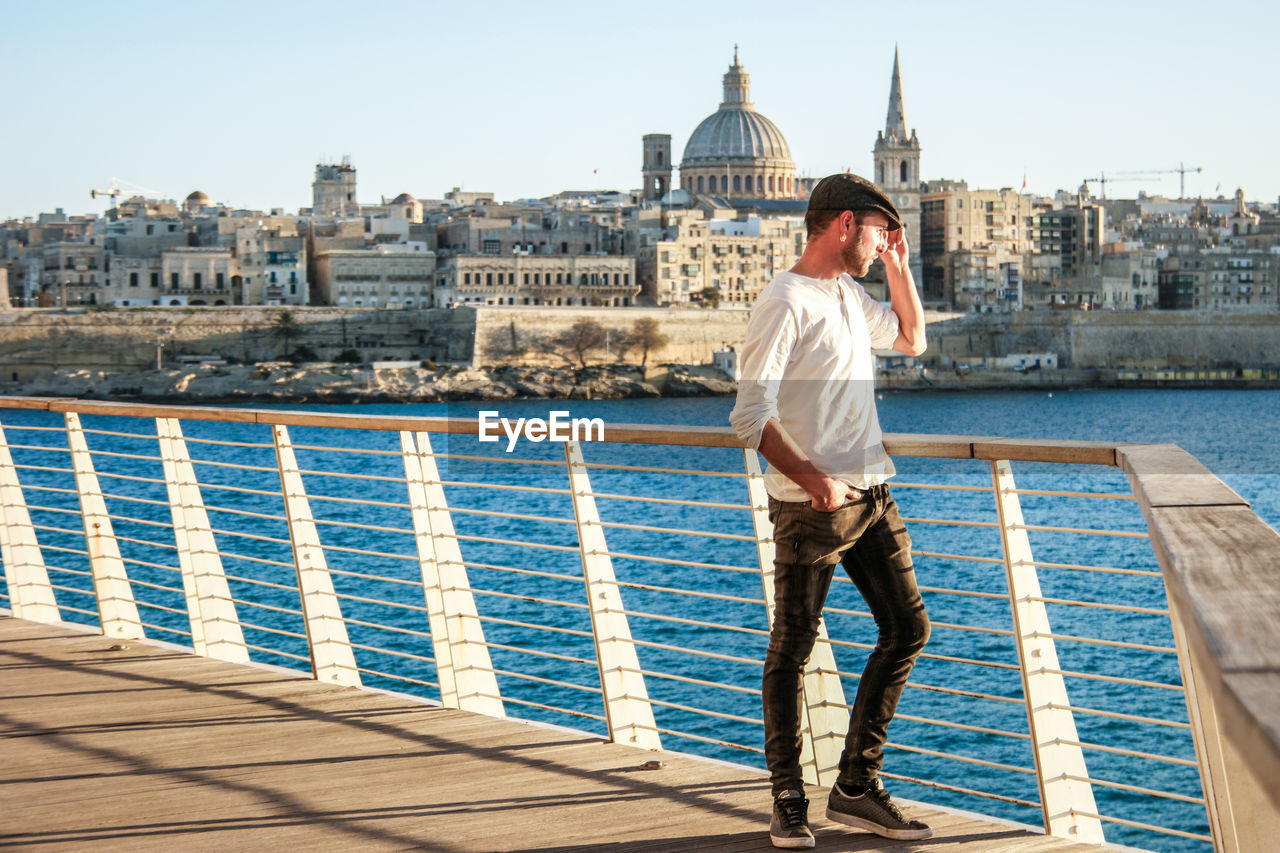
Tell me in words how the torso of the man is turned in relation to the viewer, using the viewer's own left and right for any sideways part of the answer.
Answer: facing the viewer and to the right of the viewer

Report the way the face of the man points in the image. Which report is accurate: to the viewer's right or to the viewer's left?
to the viewer's right
